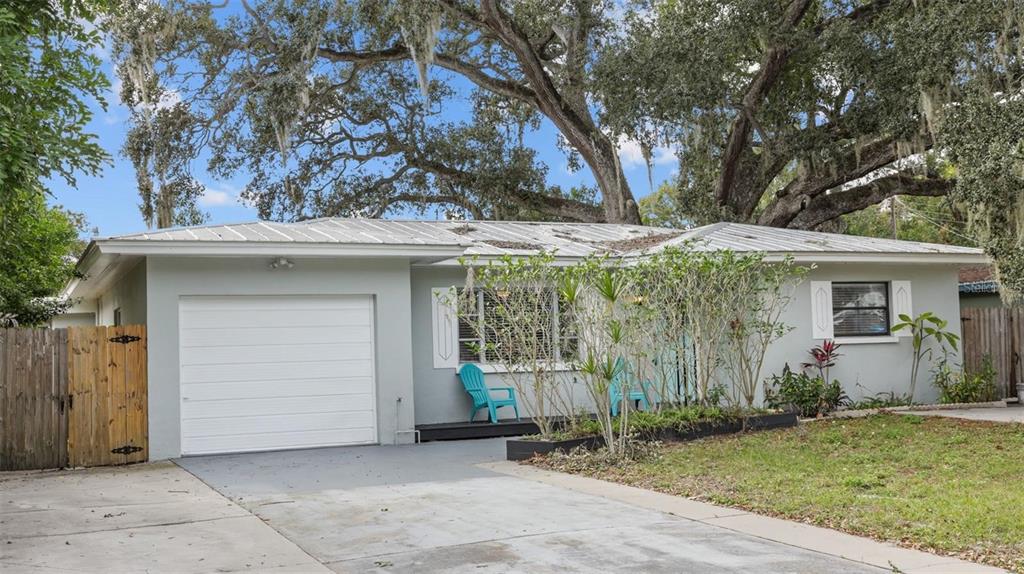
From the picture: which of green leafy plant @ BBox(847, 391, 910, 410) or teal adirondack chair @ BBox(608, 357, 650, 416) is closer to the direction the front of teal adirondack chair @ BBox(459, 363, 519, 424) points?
the teal adirondack chair

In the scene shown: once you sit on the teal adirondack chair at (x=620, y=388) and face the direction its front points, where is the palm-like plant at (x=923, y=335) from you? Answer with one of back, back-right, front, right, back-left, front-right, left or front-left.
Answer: left

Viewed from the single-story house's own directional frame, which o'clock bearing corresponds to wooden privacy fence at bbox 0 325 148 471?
The wooden privacy fence is roughly at 2 o'clock from the single-story house.

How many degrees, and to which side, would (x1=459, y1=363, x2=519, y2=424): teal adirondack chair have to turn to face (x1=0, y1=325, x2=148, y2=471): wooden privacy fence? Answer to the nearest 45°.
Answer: approximately 90° to its right

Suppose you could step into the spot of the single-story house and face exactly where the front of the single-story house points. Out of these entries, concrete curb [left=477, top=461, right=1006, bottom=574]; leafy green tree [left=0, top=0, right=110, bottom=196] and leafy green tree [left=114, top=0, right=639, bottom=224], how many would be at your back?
1

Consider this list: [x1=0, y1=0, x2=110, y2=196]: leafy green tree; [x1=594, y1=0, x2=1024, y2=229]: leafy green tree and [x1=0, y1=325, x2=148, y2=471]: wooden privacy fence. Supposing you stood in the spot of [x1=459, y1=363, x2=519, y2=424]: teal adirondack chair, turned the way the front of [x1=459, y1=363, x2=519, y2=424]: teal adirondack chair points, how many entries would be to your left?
1

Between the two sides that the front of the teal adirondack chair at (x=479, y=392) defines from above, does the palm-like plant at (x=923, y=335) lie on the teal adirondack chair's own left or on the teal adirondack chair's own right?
on the teal adirondack chair's own left

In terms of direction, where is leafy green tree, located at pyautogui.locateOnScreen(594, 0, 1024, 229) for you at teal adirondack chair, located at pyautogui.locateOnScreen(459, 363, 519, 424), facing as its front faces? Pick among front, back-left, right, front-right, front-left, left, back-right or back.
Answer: left

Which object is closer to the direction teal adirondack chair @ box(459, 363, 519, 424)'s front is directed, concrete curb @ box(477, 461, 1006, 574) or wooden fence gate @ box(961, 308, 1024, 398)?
the concrete curb

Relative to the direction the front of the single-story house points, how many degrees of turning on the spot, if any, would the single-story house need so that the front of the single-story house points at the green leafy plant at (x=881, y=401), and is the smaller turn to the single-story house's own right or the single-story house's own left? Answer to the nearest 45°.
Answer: approximately 90° to the single-story house's own left

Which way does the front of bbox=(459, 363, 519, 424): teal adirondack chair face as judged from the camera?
facing the viewer and to the right of the viewer

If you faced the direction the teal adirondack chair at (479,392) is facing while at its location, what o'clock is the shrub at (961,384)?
The shrub is roughly at 10 o'clock from the teal adirondack chair.

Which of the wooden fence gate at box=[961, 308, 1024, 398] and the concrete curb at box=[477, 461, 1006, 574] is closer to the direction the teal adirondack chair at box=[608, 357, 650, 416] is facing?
the concrete curb

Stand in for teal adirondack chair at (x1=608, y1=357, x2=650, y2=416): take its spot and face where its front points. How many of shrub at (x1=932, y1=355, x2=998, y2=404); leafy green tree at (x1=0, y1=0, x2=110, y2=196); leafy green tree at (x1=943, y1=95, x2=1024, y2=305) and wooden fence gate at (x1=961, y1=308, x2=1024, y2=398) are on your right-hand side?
1
